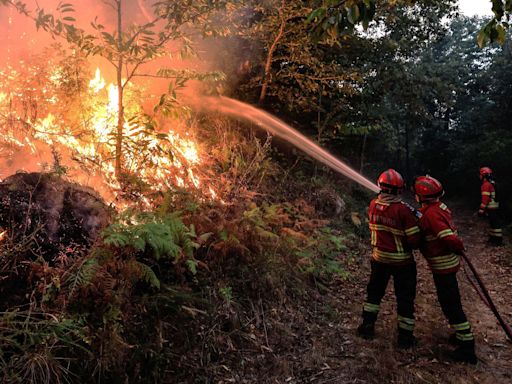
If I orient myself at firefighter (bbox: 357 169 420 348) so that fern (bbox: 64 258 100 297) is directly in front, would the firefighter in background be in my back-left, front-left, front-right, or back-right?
back-right

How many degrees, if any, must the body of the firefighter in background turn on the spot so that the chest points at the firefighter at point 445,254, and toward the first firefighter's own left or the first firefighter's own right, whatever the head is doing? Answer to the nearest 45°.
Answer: approximately 90° to the first firefighter's own left

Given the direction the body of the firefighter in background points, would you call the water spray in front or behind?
in front

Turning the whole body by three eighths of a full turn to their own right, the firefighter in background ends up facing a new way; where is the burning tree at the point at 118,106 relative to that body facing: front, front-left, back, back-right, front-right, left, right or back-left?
back

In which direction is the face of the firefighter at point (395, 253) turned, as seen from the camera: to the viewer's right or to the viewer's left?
to the viewer's left

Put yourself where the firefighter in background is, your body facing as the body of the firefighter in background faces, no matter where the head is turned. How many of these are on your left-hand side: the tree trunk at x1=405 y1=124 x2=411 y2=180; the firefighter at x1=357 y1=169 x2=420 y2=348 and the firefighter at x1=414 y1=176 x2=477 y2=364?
2
